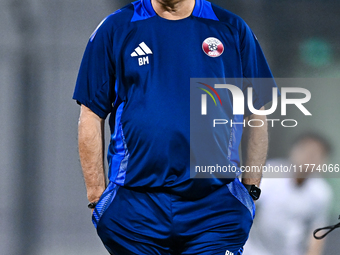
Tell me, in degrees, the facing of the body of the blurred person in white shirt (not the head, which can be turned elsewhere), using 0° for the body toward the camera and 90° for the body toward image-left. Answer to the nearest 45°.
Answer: approximately 0°

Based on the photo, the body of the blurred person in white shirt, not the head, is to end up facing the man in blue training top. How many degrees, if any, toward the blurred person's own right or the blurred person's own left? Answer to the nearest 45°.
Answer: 0° — they already face them

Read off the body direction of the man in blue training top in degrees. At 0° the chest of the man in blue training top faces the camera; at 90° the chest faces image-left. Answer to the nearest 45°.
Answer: approximately 0°

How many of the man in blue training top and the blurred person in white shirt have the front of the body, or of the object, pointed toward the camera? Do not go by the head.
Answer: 2

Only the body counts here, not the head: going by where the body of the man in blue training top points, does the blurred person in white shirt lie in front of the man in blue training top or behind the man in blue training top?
behind
